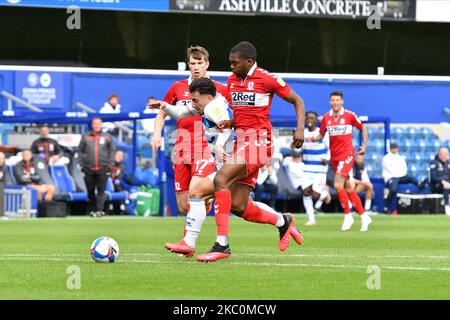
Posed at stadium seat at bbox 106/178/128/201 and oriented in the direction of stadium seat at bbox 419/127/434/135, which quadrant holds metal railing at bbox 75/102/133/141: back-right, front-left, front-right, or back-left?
front-left

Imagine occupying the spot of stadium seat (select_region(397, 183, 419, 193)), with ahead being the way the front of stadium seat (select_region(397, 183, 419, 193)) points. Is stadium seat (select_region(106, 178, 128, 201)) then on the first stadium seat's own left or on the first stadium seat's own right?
on the first stadium seat's own right

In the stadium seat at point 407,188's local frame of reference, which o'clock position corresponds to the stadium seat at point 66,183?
the stadium seat at point 66,183 is roughly at 2 o'clock from the stadium seat at point 407,188.

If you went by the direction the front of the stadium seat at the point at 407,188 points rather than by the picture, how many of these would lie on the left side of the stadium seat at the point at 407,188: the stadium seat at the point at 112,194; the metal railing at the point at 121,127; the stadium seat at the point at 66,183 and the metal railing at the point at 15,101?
0

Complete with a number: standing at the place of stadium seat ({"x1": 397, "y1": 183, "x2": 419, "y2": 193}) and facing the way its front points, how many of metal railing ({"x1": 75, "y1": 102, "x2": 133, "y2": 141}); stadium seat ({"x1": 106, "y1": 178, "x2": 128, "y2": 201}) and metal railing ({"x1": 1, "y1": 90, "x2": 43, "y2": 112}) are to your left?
0

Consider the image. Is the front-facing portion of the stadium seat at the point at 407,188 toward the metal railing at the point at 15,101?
no

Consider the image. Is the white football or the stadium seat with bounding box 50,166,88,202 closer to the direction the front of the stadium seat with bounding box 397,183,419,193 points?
the white football

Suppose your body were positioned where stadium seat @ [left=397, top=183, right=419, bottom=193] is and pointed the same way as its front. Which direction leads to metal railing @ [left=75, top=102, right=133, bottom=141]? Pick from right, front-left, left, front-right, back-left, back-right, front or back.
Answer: right

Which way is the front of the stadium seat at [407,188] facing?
toward the camera

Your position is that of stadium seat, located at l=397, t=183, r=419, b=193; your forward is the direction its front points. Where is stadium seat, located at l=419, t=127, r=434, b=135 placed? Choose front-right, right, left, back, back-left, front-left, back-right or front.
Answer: back

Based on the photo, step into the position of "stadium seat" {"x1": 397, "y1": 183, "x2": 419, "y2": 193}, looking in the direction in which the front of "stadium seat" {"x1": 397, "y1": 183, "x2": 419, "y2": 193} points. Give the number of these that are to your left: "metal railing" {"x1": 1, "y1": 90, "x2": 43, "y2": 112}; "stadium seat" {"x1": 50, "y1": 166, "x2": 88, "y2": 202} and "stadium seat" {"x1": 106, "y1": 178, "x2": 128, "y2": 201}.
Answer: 0

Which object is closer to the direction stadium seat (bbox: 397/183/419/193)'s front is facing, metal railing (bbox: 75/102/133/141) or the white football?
the white football
